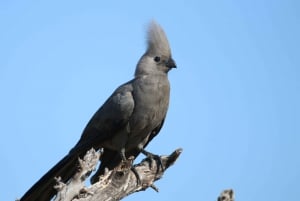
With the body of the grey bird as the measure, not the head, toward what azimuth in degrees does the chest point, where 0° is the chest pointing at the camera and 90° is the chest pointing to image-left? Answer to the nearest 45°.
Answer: approximately 315°
